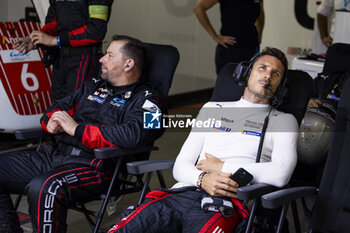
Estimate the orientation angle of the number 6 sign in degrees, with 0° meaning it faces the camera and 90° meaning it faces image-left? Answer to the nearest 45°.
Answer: approximately 0°

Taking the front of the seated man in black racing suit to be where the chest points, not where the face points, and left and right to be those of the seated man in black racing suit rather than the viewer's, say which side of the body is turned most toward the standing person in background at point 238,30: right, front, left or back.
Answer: back

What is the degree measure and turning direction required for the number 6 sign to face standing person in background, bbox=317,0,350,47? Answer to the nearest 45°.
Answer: approximately 90° to its left

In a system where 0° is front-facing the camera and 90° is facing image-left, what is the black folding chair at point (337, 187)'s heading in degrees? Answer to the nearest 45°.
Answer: approximately 45°

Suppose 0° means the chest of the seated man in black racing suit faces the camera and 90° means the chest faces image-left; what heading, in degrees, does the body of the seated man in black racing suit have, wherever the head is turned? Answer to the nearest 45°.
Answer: approximately 45°

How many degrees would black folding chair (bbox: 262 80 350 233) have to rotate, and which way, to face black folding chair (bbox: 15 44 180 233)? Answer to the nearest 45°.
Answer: approximately 45° to its right

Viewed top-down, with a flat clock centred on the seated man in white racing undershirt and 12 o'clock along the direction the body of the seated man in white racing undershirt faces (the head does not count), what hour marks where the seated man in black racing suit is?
The seated man in black racing suit is roughly at 2 o'clock from the seated man in white racing undershirt.

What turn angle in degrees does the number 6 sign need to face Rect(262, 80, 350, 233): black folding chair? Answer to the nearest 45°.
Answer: approximately 45° to its left

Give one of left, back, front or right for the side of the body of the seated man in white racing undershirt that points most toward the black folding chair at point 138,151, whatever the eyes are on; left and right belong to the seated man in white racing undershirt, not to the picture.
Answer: right

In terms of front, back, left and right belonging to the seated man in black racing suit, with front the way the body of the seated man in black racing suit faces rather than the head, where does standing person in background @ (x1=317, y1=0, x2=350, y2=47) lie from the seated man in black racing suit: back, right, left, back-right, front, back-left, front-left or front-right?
back

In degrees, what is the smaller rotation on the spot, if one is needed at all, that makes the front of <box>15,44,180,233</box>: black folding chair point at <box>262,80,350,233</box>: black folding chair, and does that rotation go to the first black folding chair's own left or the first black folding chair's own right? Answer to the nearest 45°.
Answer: approximately 90° to the first black folding chair's own left
